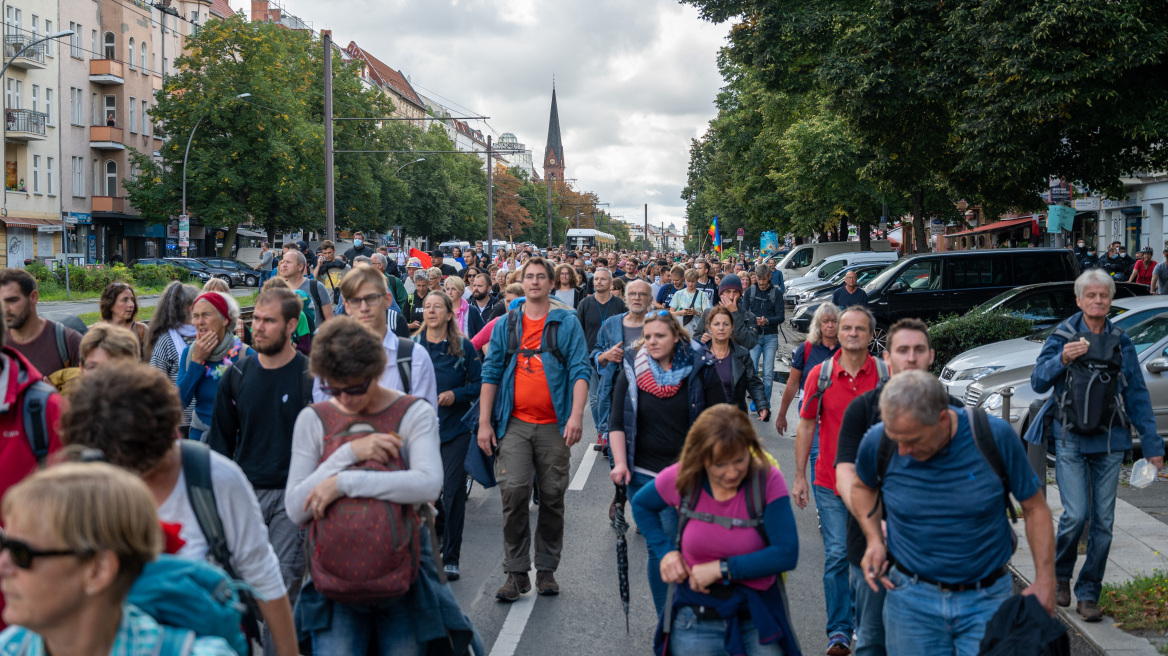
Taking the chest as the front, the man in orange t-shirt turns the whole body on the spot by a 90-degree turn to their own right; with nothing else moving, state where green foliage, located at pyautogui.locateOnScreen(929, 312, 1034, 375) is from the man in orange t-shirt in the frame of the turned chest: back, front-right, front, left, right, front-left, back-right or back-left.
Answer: back-right

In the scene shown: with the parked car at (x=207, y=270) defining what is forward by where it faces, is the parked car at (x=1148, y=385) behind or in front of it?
in front

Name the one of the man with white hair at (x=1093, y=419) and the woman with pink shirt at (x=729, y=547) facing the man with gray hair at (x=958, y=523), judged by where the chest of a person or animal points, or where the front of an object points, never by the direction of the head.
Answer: the man with white hair at (x=1093, y=419)

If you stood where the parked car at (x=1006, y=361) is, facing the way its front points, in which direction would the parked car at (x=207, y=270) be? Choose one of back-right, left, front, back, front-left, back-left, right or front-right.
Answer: right

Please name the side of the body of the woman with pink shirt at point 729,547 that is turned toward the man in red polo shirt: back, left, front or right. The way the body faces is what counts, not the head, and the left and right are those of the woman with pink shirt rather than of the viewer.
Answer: back

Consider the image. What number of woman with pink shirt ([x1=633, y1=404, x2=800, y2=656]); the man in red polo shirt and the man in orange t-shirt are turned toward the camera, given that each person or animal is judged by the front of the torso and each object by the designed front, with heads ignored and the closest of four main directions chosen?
3

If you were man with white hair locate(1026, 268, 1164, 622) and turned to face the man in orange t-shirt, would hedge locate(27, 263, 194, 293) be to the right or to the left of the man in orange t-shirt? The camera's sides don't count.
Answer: right

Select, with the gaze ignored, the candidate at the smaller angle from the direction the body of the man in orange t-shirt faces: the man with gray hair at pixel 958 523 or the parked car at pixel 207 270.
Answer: the man with gray hair

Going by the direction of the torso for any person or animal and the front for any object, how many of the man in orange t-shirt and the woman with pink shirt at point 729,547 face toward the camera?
2

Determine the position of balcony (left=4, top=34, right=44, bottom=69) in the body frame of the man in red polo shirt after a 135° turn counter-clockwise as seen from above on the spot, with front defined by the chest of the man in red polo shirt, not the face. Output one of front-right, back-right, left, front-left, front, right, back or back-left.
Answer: left
